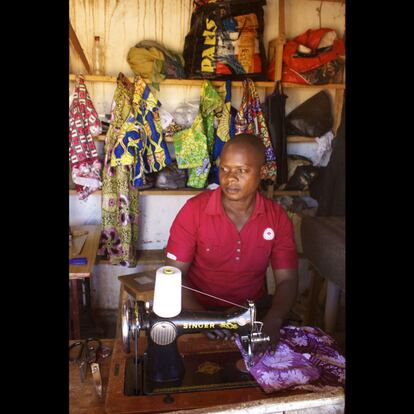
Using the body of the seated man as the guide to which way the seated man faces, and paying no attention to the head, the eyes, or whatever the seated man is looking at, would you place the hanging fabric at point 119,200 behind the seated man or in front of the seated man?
behind

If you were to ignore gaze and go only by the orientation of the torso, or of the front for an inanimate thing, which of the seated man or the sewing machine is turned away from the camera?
the sewing machine

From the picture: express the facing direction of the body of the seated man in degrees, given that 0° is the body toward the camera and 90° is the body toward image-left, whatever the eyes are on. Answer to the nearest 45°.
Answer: approximately 0°

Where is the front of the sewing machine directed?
away from the camera

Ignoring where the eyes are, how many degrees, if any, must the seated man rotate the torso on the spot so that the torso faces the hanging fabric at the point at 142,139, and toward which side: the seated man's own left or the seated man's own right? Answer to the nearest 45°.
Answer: approximately 135° to the seated man's own right

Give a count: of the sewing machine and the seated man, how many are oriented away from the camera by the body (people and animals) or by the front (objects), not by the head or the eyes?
1

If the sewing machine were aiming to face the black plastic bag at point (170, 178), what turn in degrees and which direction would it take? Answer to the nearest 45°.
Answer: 0° — it already faces it

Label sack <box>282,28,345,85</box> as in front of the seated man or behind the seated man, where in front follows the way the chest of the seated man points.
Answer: behind

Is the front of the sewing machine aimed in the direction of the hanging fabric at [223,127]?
yes

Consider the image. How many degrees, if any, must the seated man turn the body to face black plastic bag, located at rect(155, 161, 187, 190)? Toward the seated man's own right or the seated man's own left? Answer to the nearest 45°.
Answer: approximately 180°

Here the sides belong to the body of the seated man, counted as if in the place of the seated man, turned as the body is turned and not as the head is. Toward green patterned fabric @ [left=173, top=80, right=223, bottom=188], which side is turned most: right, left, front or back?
back

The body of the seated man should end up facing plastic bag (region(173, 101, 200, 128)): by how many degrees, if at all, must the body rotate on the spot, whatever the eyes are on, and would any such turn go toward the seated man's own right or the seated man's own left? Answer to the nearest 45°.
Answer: approximately 180°

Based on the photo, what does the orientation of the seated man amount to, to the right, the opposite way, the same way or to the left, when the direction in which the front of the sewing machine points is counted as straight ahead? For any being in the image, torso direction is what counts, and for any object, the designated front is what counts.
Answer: the opposite way

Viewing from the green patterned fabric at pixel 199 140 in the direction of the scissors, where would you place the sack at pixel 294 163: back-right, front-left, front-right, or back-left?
back-left
